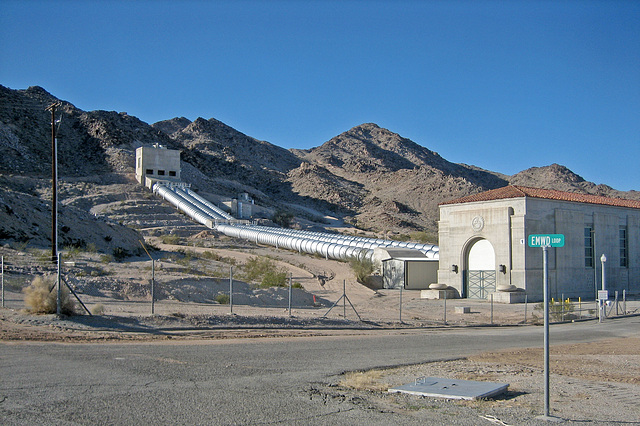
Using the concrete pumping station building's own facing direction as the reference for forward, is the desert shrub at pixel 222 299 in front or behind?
in front

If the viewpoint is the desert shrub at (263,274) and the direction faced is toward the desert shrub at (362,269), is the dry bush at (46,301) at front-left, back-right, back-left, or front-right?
back-right

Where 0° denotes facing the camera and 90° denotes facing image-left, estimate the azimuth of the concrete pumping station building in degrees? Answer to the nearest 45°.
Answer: approximately 45°

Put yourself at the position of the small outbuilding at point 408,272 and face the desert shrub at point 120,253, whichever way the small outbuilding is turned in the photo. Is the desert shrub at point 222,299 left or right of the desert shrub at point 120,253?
left

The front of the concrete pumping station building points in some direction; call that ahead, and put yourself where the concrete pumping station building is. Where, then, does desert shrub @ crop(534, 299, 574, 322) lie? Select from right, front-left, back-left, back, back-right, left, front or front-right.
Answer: front-left

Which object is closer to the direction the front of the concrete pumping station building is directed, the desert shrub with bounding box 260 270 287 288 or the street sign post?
the desert shrub

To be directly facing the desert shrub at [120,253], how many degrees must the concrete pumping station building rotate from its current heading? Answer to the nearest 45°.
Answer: approximately 45° to its right

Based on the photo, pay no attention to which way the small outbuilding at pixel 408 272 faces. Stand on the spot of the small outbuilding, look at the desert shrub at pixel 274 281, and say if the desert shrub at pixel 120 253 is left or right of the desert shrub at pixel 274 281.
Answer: right

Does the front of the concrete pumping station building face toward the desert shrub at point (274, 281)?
yes
